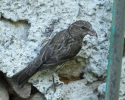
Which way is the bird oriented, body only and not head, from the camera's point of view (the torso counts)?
to the viewer's right
